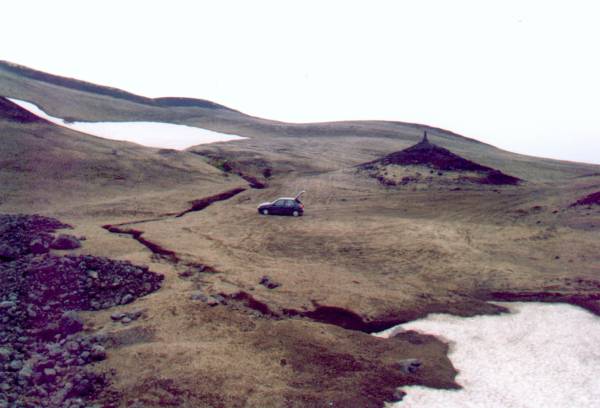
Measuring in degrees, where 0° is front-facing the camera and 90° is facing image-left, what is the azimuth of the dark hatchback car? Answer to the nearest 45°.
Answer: approximately 90°
